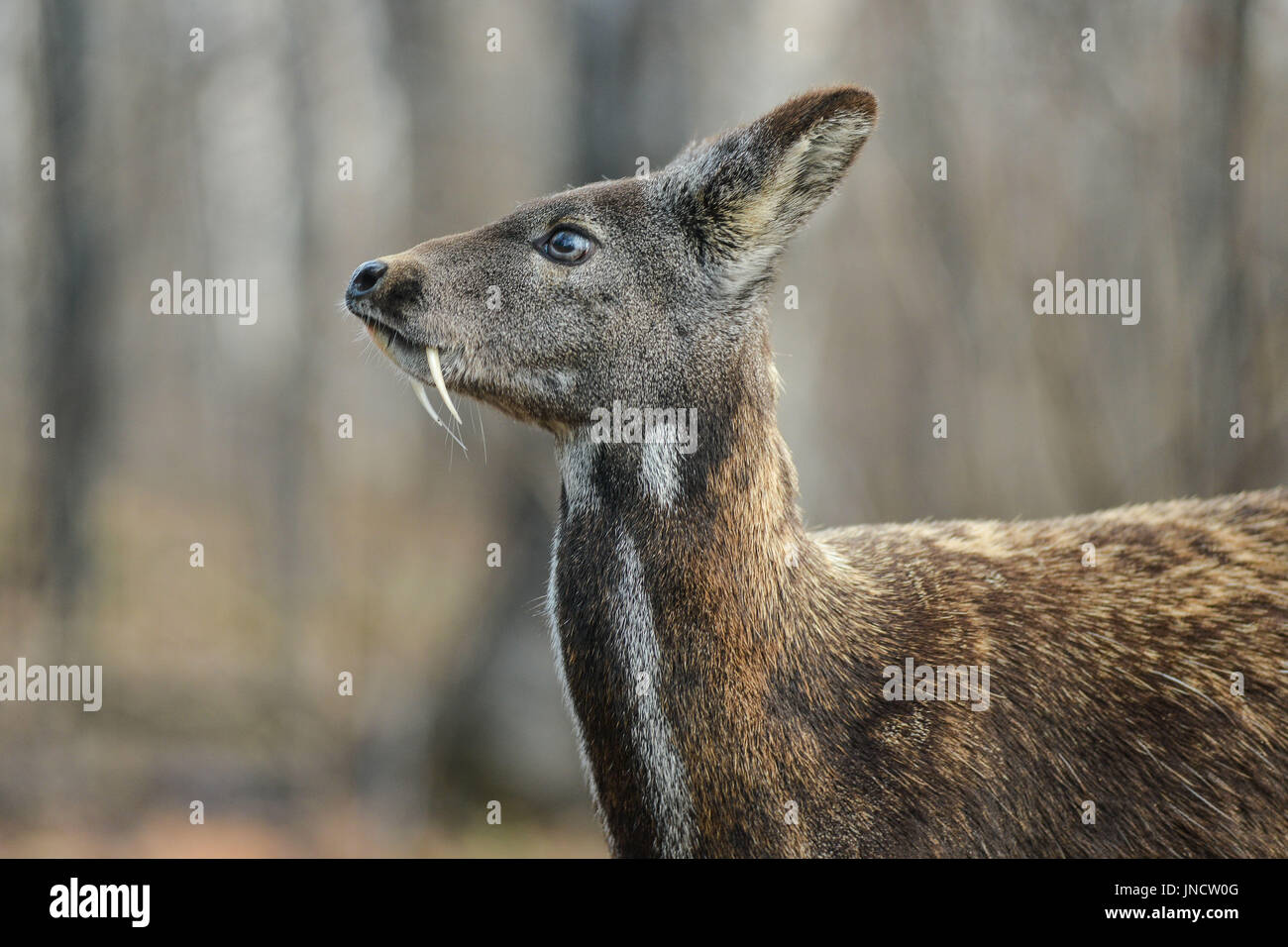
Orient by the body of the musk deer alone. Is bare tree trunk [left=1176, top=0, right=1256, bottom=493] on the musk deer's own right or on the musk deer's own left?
on the musk deer's own right

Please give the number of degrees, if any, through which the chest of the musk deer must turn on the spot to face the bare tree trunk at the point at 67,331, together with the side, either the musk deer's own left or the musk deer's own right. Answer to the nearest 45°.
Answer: approximately 45° to the musk deer's own right

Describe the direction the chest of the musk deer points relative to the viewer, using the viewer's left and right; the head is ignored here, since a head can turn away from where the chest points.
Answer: facing to the left of the viewer
